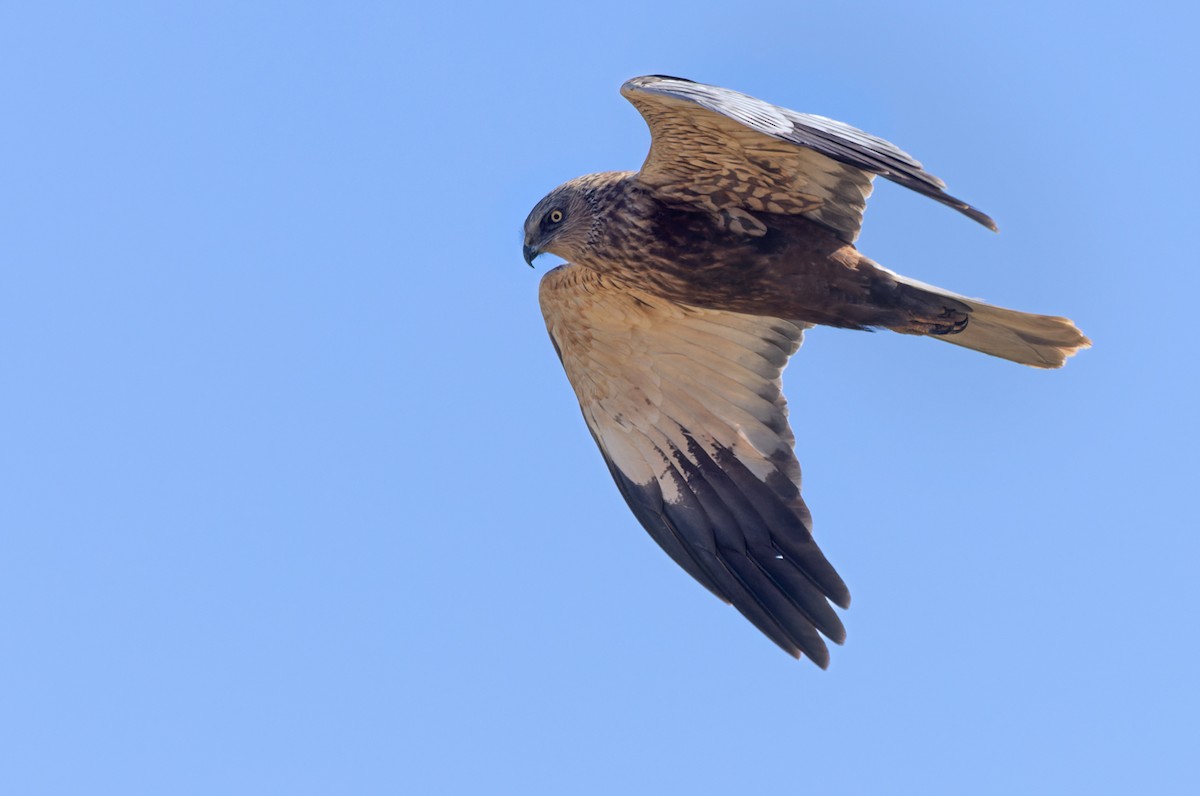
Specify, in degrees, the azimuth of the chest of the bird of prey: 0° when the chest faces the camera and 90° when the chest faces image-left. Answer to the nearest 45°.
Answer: approximately 90°
